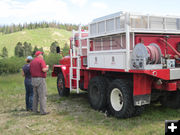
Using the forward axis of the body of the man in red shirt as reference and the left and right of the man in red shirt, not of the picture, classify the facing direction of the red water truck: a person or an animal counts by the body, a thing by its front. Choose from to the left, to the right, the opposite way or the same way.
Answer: to the left

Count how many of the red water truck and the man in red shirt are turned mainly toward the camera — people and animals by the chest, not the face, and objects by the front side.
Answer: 0

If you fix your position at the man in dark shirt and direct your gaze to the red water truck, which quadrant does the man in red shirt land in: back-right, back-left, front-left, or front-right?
front-right

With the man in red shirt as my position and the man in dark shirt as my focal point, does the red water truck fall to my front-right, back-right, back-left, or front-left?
back-right

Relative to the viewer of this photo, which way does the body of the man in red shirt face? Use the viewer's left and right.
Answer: facing away from the viewer and to the right of the viewer
